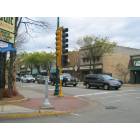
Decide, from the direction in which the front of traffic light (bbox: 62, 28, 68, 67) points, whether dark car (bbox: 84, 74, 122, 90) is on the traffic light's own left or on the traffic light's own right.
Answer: on the traffic light's own left
